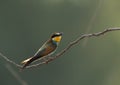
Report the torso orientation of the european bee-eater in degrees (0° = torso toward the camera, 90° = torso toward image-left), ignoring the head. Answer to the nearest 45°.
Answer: approximately 270°
